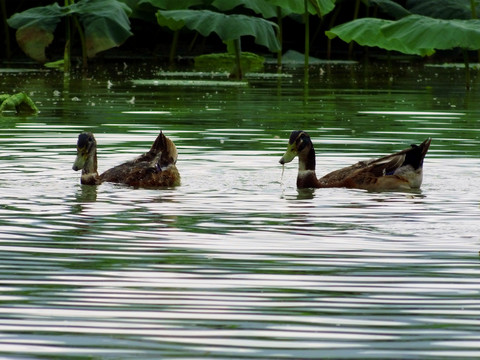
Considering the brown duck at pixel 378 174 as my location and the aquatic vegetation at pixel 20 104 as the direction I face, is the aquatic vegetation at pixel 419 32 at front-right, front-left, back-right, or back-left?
front-right

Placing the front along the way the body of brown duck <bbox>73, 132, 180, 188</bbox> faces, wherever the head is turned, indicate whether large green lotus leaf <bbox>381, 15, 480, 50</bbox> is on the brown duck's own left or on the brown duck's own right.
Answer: on the brown duck's own right

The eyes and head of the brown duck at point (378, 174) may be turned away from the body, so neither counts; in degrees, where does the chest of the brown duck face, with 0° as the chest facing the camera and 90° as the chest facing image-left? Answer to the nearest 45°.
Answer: approximately 90°

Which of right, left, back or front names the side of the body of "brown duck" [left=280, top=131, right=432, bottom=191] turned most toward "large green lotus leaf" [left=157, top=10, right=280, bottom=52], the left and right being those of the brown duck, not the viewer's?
right

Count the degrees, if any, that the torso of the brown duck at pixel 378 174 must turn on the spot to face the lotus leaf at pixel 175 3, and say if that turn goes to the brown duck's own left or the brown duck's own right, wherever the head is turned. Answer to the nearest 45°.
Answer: approximately 90° to the brown duck's own right

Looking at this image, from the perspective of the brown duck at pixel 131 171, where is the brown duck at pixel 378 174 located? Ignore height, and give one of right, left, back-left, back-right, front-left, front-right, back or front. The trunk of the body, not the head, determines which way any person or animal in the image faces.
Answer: back

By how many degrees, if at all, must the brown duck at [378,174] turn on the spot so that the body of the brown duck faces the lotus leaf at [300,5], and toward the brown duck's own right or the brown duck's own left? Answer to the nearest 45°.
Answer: approximately 90° to the brown duck's own right

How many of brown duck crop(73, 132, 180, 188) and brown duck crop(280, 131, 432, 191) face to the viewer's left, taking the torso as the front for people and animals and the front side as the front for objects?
2

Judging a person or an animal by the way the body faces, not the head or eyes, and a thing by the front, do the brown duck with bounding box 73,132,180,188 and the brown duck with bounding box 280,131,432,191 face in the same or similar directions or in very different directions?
same or similar directions

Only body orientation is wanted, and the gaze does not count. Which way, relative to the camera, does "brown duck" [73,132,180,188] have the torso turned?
to the viewer's left
